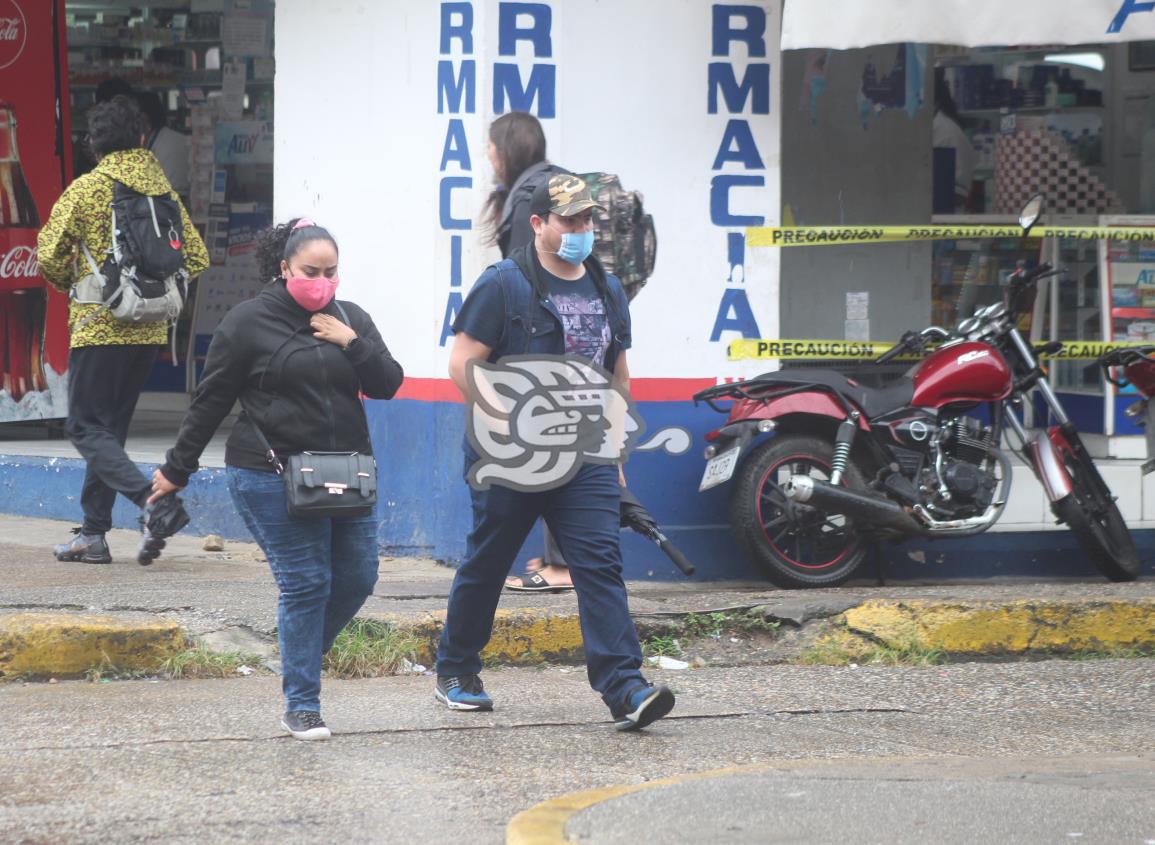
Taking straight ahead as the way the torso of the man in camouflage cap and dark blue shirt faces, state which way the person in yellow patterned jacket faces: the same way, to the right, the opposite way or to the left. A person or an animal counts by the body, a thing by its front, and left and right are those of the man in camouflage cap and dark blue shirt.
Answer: the opposite way

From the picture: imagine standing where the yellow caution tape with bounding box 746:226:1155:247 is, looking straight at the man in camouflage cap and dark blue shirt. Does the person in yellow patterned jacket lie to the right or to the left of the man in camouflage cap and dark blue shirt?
right

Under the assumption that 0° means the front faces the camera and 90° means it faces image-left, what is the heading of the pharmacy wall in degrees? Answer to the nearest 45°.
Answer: approximately 0°

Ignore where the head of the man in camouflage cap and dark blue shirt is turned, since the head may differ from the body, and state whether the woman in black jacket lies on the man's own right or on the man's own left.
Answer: on the man's own right

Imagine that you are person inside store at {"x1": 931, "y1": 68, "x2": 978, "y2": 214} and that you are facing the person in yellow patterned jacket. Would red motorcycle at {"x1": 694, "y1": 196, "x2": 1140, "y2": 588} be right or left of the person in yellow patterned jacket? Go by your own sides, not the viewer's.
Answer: left

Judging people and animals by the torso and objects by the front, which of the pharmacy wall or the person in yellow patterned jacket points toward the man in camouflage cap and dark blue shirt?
the pharmacy wall

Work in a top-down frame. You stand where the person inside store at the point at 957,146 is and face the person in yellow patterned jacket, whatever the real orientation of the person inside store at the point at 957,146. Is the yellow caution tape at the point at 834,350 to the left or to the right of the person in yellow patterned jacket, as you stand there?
left

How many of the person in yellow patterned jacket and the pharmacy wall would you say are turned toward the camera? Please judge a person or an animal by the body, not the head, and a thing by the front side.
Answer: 1

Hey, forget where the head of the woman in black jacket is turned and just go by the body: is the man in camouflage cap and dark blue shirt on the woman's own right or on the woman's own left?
on the woman's own left

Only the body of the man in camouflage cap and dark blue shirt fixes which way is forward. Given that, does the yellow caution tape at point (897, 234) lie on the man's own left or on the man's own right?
on the man's own left
